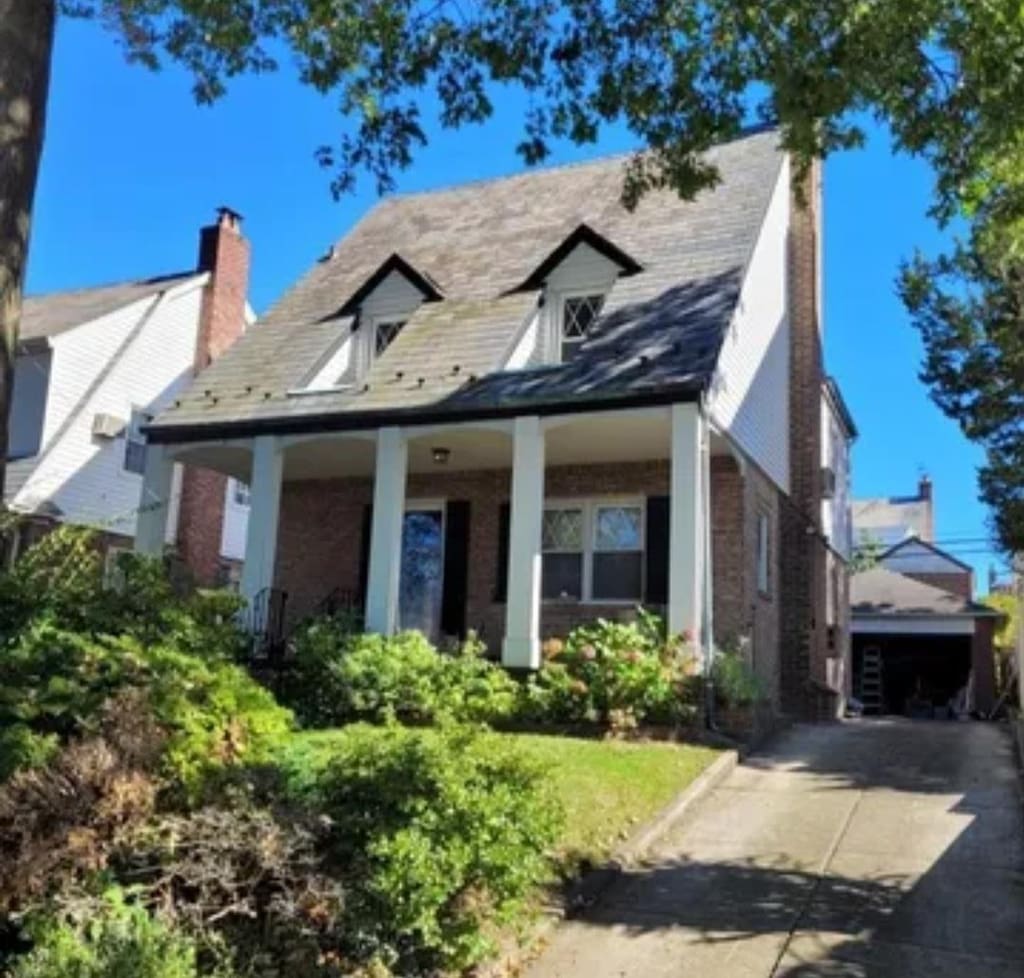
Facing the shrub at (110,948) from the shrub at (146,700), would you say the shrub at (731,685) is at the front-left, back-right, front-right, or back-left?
back-left

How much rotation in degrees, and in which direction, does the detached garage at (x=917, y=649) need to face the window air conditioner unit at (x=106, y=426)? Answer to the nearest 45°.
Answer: approximately 45° to its right

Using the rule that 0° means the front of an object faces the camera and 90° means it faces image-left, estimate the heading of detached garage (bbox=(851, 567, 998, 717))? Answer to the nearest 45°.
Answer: approximately 0°

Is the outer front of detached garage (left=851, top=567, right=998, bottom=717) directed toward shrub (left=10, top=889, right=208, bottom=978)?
yes

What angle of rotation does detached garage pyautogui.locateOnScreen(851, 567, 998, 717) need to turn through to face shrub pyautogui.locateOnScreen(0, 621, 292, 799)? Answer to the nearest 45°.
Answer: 0° — it already faces it

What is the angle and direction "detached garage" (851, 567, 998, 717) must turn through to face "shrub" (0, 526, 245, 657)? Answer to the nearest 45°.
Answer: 0° — it already faces it

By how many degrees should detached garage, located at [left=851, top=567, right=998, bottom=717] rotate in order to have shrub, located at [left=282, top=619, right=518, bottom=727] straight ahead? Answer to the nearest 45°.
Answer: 0° — it already faces it

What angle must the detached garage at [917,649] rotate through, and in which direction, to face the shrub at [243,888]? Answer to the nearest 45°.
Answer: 0° — it already faces it

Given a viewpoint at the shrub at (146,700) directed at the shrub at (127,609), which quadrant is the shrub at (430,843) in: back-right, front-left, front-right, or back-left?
back-right
